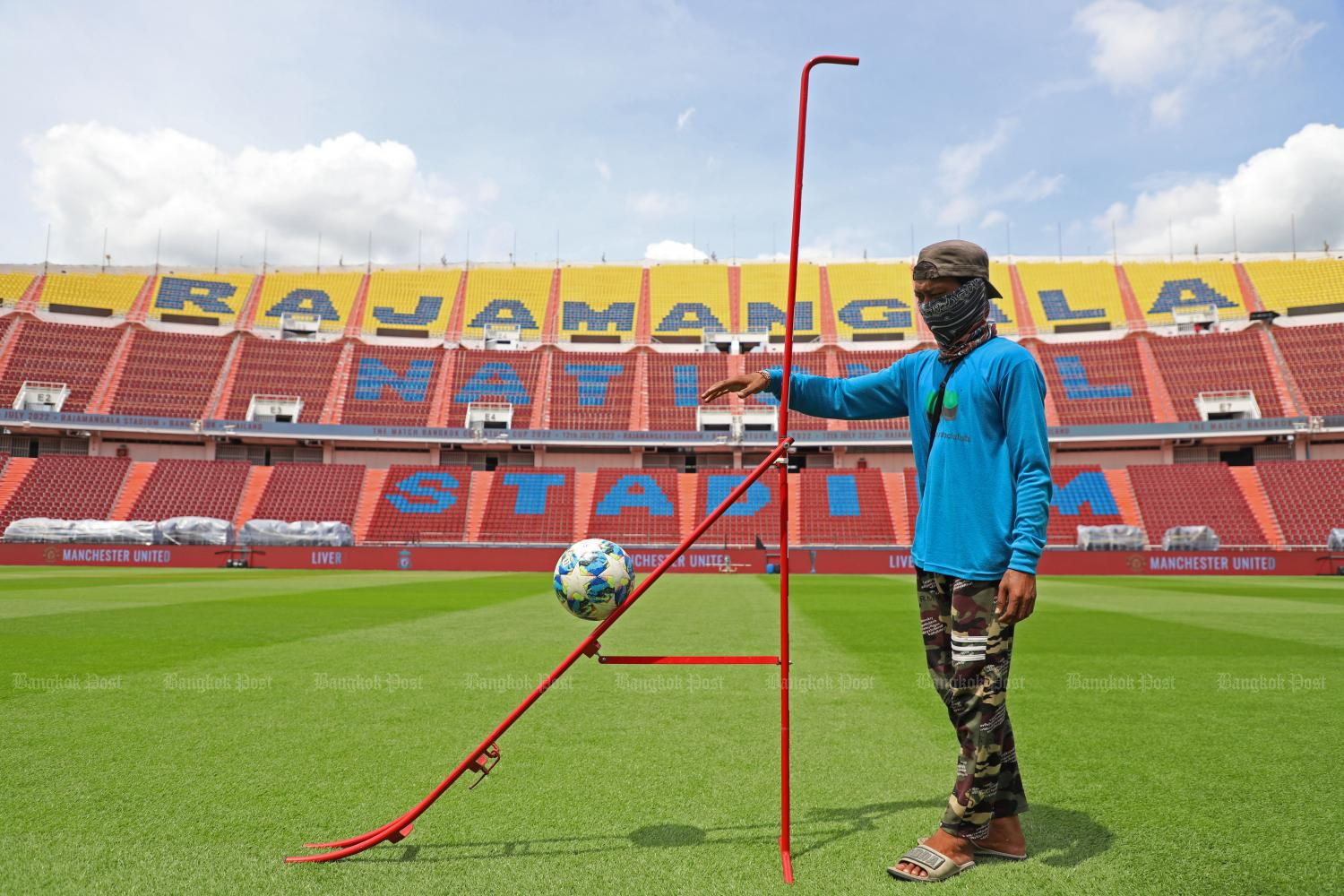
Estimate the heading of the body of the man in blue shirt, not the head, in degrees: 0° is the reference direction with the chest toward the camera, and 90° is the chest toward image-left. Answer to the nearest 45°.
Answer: approximately 45°

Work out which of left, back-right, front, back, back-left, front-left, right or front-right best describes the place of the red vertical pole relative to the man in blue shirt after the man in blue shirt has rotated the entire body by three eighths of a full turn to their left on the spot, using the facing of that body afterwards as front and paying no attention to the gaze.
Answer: back

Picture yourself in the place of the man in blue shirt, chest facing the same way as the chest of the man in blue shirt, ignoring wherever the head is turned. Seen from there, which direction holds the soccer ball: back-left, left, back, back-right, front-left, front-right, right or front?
front-right
